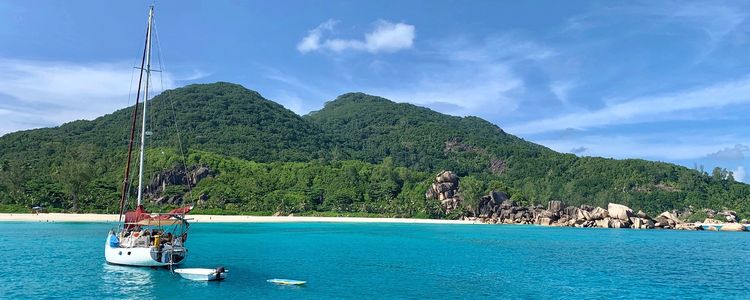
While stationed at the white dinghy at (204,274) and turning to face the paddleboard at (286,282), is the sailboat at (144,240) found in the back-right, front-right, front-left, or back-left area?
back-left

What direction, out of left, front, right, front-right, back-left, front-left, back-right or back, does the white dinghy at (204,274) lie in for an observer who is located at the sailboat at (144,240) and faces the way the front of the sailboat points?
back

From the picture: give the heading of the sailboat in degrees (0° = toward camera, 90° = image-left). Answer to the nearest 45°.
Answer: approximately 135°

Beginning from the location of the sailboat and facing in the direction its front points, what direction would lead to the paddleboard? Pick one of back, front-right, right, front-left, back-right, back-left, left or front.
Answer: back
